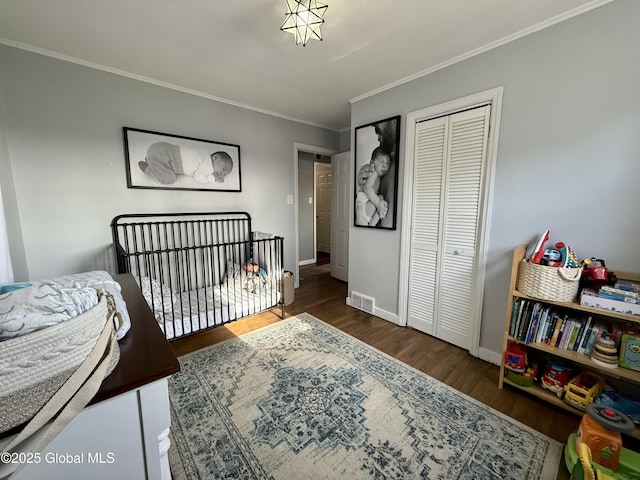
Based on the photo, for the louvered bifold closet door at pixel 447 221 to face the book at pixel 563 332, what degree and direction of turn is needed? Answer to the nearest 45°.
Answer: approximately 90° to its left

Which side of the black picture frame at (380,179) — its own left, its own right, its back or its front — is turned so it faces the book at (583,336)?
left

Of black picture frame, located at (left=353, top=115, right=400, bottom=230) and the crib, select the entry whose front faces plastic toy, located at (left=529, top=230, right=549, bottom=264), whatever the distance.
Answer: the crib

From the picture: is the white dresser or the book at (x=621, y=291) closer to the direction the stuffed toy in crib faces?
the white dresser

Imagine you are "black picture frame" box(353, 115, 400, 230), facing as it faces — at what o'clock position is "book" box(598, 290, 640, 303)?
The book is roughly at 9 o'clock from the black picture frame.

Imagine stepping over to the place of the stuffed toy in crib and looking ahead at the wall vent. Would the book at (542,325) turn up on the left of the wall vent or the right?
right

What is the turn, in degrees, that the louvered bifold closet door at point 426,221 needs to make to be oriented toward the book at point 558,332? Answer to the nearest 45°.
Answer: approximately 90° to its left

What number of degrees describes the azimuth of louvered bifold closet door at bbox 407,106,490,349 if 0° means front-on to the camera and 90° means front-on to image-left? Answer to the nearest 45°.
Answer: approximately 45°

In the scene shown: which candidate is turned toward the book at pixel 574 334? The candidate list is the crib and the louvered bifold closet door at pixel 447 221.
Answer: the crib
